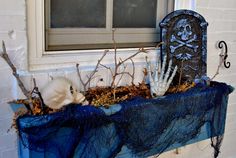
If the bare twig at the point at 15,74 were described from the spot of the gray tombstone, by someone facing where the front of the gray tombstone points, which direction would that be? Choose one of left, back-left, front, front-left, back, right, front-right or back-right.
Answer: front-right

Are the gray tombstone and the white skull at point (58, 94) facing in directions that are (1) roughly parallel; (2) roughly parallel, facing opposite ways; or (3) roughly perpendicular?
roughly perpendicular

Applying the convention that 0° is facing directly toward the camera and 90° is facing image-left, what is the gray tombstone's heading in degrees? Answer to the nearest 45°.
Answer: approximately 0°

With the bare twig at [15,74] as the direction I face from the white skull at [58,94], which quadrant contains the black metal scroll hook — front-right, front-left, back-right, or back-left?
back-right

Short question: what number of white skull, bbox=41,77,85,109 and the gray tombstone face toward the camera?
1
